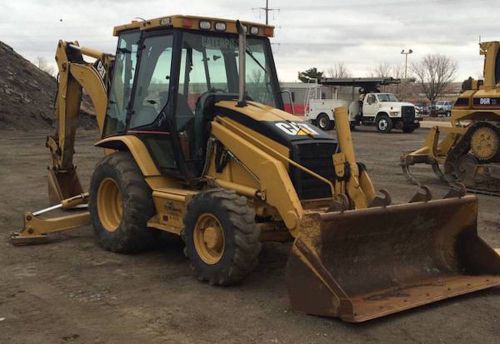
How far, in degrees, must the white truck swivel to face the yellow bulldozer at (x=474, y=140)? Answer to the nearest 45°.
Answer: approximately 45° to its right

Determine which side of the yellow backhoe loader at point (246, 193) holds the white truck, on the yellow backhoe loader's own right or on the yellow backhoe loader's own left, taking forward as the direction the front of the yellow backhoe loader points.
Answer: on the yellow backhoe loader's own left

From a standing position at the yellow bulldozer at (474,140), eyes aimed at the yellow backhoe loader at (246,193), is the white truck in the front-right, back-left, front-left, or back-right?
back-right

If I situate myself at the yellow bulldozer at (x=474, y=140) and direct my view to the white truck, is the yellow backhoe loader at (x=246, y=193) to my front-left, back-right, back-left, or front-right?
back-left

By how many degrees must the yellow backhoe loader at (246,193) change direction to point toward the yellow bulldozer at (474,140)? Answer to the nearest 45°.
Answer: approximately 90° to its left

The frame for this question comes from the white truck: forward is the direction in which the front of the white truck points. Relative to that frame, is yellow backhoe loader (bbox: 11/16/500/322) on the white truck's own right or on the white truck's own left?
on the white truck's own right

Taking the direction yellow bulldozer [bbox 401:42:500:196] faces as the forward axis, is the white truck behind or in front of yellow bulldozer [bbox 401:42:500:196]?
behind

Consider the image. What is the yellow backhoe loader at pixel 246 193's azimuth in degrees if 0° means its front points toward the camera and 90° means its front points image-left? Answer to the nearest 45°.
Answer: approximately 315°

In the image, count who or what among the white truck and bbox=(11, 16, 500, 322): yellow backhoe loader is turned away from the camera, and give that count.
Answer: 0
